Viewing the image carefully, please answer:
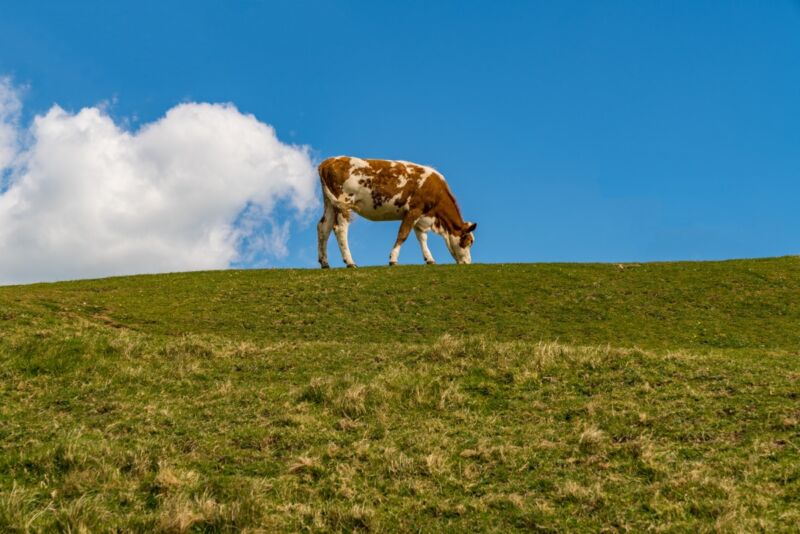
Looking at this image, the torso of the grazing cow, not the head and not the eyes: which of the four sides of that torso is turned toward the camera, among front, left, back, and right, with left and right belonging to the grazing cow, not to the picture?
right
